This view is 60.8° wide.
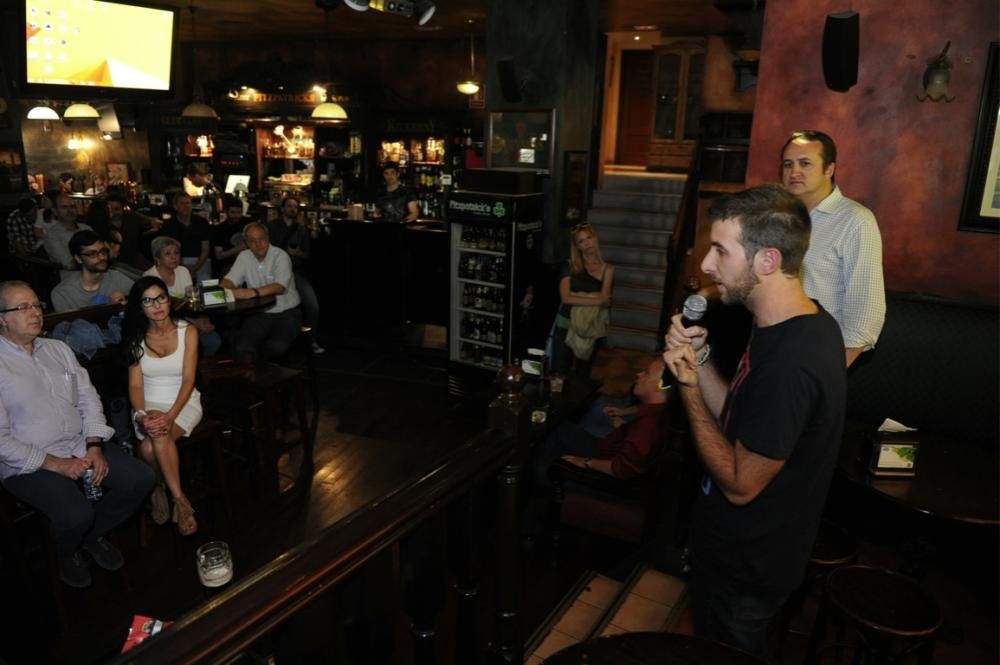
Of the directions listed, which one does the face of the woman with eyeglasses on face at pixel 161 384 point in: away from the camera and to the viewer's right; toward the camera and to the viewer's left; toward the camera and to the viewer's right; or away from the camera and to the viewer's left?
toward the camera and to the viewer's right

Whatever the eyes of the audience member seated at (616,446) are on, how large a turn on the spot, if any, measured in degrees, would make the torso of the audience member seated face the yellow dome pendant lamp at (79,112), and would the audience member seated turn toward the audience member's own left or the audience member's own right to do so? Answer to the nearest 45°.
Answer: approximately 45° to the audience member's own right

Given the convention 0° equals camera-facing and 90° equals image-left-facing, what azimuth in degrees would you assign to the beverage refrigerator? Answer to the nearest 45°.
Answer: approximately 45°

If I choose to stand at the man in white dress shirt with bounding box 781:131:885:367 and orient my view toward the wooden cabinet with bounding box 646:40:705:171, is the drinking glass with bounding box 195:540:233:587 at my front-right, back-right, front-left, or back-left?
back-left

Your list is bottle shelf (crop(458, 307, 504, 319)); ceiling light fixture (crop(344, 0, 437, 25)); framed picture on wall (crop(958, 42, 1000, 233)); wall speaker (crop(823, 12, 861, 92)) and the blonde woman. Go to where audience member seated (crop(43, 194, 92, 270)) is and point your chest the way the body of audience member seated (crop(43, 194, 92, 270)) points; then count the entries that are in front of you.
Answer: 5

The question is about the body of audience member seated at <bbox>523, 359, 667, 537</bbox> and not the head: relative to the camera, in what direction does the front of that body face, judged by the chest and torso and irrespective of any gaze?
to the viewer's left

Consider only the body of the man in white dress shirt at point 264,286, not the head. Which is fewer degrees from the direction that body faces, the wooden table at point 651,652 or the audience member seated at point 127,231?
the wooden table

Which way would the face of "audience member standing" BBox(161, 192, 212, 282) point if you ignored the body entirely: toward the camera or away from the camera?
toward the camera

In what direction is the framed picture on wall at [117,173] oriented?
toward the camera

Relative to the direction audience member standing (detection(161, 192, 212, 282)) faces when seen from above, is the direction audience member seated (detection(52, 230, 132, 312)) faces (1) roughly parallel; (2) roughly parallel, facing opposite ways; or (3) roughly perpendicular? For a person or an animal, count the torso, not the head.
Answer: roughly parallel

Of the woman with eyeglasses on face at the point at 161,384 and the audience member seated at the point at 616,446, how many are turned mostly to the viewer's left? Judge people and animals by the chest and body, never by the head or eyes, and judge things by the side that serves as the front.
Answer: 1

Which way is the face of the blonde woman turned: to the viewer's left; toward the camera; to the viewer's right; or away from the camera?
toward the camera

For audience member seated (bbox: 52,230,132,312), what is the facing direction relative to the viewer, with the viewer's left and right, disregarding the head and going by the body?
facing the viewer and to the right of the viewer

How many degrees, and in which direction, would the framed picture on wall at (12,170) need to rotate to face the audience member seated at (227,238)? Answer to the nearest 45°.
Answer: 0° — it already faces them

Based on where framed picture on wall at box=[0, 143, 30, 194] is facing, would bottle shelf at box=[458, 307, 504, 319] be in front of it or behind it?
in front

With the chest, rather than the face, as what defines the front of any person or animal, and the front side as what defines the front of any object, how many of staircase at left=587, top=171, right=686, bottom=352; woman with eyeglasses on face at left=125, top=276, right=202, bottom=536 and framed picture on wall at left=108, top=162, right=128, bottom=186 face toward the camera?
3
